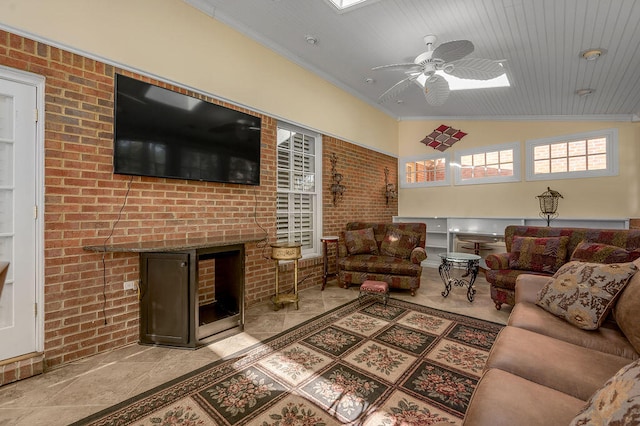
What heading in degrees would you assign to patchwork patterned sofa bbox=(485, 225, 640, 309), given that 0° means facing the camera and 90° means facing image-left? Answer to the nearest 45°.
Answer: approximately 0°

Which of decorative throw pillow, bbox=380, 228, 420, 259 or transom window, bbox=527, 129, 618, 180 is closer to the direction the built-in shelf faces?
the decorative throw pillow

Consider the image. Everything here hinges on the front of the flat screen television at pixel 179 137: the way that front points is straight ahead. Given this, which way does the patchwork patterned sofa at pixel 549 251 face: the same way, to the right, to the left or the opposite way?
to the right

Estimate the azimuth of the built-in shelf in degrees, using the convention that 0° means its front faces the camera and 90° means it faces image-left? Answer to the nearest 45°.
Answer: approximately 0°

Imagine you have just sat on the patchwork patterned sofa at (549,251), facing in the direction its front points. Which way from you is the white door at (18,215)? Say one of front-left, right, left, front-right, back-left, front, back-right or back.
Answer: front-right

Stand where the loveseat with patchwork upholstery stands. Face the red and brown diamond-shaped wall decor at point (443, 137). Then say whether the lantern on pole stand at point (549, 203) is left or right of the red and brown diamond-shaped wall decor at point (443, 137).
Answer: right

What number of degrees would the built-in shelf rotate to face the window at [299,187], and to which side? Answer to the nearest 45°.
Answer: approximately 45° to its right

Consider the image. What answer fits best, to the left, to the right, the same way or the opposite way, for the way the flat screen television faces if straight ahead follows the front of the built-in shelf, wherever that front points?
to the left

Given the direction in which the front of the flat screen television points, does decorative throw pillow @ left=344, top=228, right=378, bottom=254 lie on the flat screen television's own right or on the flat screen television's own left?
on the flat screen television's own left

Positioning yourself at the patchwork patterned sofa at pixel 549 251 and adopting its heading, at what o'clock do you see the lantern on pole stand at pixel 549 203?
The lantern on pole stand is roughly at 6 o'clock from the patchwork patterned sofa.

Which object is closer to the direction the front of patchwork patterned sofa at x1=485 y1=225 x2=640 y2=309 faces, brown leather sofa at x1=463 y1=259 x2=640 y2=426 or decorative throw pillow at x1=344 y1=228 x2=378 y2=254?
the brown leather sofa

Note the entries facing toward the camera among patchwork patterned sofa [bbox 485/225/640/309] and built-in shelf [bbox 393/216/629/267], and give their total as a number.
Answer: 2

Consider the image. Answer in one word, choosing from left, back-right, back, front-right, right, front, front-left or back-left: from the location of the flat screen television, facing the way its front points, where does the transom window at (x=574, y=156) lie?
front-left
